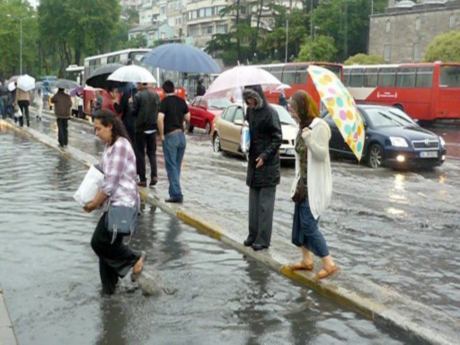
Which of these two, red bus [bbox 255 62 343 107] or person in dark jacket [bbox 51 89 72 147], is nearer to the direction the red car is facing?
the person in dark jacket

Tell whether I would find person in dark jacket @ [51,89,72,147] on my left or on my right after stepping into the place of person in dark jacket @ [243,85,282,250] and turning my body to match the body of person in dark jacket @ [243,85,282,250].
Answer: on my right

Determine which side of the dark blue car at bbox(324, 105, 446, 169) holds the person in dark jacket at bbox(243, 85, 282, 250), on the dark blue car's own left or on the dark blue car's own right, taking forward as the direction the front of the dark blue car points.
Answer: on the dark blue car's own right

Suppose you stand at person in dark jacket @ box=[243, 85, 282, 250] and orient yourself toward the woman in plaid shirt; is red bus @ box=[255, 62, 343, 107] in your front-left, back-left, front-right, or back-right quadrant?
back-right

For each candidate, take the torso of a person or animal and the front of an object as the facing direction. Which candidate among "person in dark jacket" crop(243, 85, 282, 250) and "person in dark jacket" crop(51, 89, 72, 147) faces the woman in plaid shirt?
"person in dark jacket" crop(243, 85, 282, 250)
